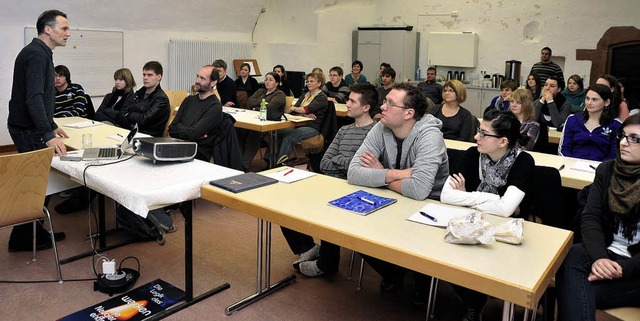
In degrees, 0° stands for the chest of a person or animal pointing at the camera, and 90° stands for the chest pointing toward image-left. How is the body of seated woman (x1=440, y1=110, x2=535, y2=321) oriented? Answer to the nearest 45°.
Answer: approximately 45°

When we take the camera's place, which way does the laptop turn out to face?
facing to the left of the viewer

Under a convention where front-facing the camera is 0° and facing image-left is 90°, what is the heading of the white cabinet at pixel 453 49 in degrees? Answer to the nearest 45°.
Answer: approximately 0°

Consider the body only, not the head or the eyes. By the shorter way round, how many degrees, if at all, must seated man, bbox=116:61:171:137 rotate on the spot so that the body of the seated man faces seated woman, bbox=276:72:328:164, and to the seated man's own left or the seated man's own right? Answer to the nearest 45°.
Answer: approximately 135° to the seated man's own left

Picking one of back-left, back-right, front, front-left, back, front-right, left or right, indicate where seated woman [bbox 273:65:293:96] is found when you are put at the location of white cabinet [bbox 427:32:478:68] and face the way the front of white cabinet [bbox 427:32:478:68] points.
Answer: front-right

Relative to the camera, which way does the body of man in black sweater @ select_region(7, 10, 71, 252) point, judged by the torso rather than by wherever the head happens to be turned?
to the viewer's right

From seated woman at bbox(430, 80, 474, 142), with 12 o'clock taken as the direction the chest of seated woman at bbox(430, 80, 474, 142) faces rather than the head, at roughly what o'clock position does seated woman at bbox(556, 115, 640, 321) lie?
seated woman at bbox(556, 115, 640, 321) is roughly at 10 o'clock from seated woman at bbox(430, 80, 474, 142).

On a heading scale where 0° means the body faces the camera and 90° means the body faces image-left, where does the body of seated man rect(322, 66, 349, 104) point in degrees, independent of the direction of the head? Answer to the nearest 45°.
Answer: approximately 45°
